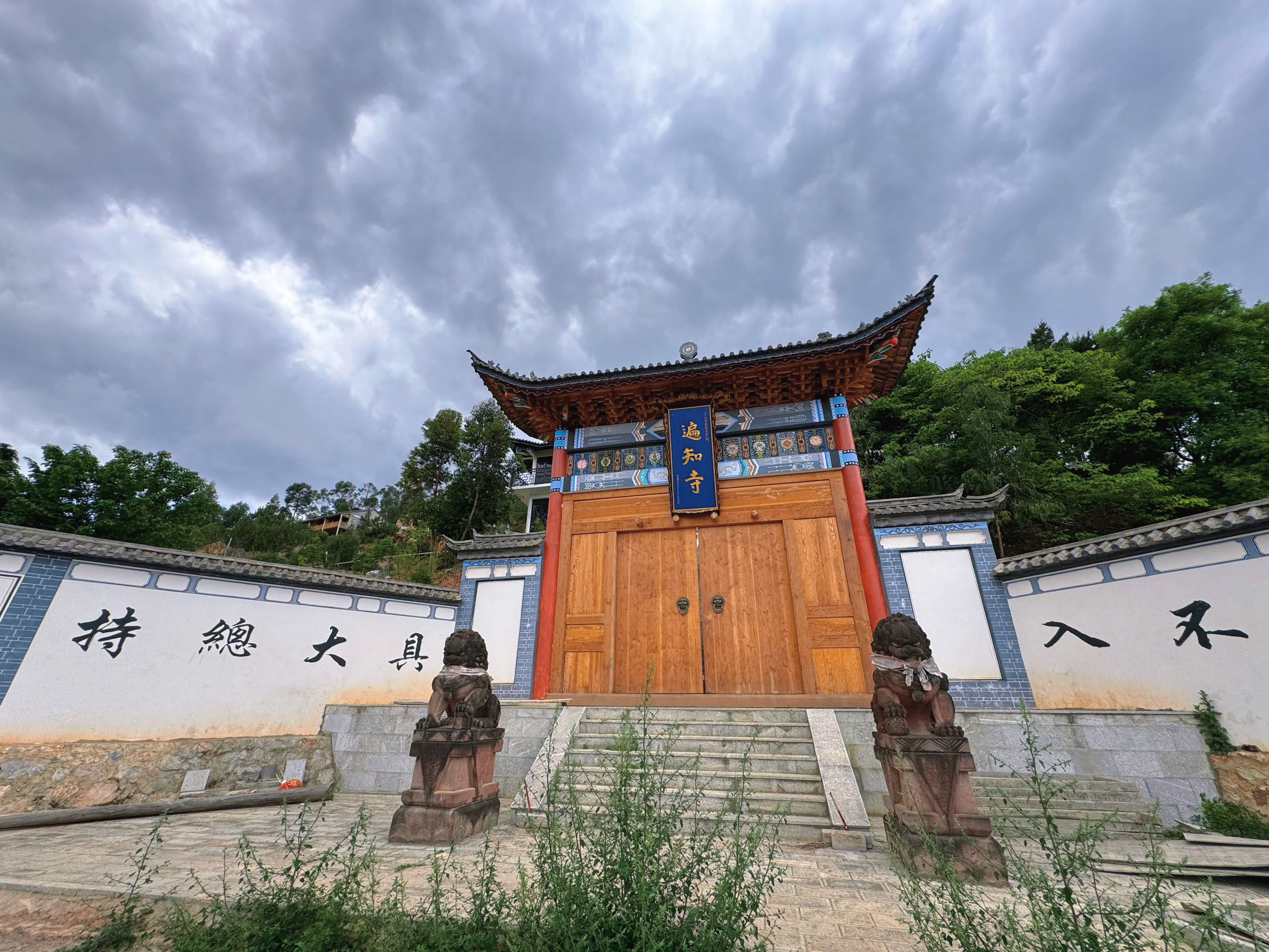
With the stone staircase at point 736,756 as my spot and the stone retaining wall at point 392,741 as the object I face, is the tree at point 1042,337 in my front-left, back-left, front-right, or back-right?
back-right

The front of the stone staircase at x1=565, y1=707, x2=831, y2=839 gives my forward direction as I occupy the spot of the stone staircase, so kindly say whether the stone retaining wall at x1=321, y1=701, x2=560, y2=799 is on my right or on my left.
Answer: on my right

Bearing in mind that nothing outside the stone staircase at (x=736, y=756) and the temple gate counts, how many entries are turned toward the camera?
2

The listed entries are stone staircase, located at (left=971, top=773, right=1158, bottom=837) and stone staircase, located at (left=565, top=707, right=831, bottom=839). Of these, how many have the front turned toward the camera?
2

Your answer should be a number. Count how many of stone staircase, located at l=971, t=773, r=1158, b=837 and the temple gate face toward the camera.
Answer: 2

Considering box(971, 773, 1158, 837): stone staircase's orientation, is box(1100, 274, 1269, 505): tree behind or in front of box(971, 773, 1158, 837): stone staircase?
behind

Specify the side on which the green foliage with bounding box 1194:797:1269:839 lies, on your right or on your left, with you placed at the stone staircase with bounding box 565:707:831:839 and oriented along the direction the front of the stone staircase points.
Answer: on your left

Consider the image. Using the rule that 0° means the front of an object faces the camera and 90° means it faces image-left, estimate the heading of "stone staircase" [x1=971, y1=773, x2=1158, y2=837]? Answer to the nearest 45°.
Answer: approximately 0°

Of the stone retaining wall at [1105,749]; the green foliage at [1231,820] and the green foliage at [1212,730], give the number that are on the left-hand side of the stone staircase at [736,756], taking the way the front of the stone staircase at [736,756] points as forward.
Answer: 3

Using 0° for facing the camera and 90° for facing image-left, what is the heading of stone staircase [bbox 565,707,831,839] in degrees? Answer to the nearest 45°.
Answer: approximately 0°
